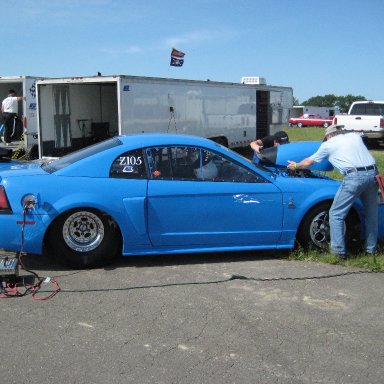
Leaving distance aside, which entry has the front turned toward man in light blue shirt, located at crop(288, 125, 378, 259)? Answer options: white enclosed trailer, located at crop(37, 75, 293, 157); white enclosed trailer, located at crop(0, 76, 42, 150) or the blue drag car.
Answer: the blue drag car

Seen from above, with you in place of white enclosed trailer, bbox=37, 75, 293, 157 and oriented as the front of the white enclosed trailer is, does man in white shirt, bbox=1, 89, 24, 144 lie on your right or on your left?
on your left

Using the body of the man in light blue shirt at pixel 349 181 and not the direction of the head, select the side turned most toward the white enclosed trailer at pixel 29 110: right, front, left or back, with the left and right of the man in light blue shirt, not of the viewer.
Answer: front

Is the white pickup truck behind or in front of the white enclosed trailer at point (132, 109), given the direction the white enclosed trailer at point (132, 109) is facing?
in front

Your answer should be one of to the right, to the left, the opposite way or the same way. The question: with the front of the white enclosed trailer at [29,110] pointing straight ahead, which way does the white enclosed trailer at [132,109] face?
the same way

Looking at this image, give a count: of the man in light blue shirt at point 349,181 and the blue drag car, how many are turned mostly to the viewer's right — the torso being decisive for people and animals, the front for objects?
1

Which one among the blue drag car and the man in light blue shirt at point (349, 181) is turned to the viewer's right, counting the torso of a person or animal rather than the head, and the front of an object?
the blue drag car

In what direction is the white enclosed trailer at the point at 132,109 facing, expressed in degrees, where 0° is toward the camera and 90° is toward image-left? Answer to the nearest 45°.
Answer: approximately 225°

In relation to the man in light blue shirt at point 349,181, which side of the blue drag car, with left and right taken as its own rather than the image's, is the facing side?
front

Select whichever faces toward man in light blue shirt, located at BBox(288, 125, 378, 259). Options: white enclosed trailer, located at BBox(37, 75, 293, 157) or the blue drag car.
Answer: the blue drag car

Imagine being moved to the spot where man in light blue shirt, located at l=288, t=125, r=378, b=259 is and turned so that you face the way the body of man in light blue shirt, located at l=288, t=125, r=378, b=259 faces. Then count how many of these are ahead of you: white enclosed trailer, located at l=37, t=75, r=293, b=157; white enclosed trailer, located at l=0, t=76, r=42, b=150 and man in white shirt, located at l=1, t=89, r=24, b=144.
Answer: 3

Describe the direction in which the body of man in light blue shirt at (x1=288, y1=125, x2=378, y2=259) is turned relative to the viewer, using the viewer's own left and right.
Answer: facing away from the viewer and to the left of the viewer

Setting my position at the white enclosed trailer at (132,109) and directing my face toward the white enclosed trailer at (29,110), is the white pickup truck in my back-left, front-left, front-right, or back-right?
back-right

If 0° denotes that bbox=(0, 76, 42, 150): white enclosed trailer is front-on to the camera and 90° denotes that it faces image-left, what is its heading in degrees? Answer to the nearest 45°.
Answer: approximately 225°

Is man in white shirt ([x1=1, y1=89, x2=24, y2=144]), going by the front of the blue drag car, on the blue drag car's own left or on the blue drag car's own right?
on the blue drag car's own left

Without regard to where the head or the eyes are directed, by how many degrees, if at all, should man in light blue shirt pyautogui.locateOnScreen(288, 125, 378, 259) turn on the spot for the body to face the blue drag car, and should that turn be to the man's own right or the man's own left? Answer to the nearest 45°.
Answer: approximately 45° to the man's own left

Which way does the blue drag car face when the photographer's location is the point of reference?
facing to the right of the viewer
